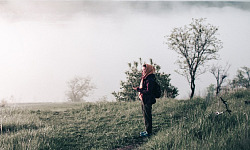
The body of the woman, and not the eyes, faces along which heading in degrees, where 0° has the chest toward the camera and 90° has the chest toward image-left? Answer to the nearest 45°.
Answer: approximately 90°

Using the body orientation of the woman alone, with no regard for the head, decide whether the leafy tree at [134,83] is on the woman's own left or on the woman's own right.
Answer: on the woman's own right
